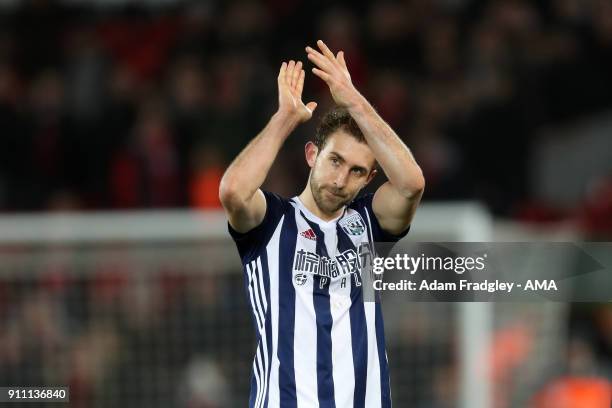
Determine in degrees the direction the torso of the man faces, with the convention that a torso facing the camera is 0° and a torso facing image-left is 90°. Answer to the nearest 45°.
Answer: approximately 315°
